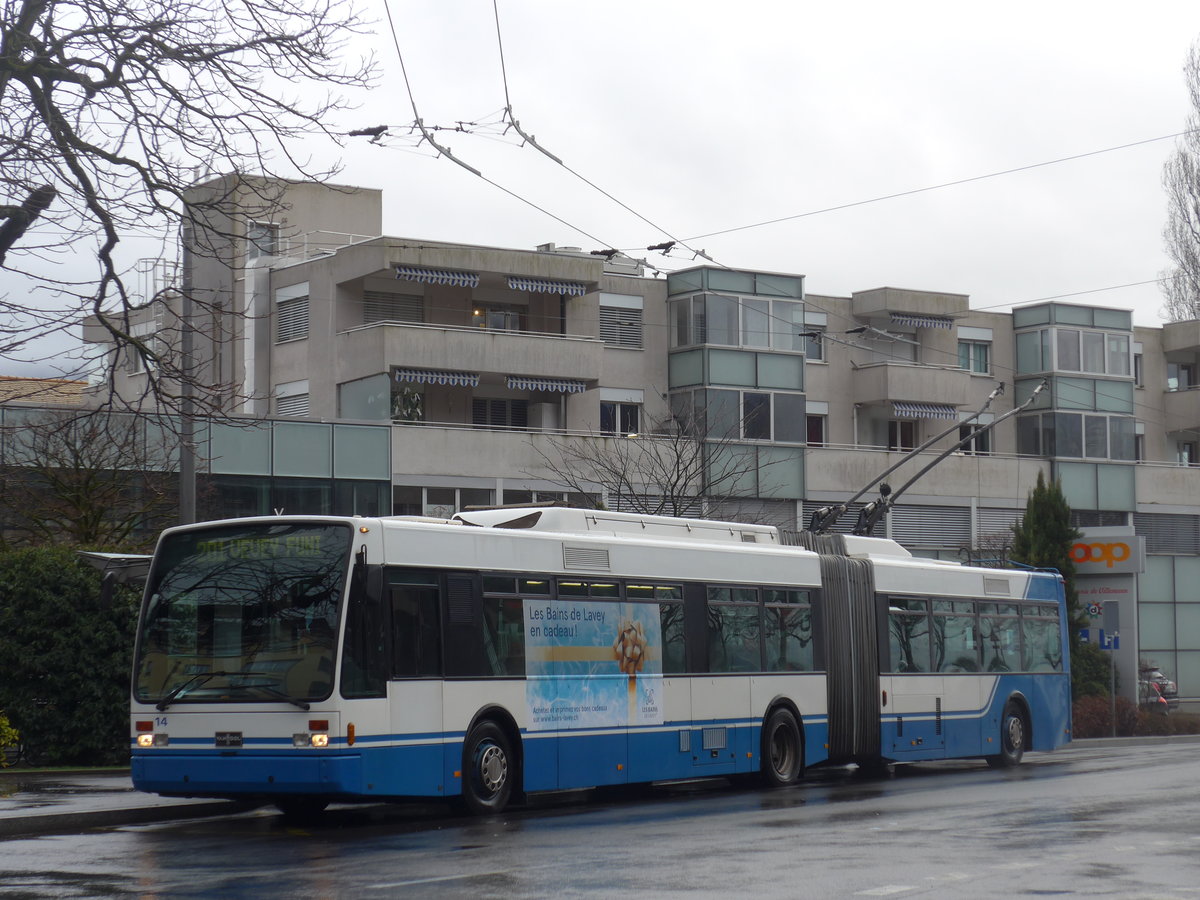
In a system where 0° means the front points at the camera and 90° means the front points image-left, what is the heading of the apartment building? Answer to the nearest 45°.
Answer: approximately 315°

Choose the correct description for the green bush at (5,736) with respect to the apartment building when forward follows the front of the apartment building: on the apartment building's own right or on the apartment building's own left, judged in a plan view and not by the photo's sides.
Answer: on the apartment building's own right

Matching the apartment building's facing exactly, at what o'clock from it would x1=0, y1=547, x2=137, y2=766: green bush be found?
The green bush is roughly at 2 o'clock from the apartment building.

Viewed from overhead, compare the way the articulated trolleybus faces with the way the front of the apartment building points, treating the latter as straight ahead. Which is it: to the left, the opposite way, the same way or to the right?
to the right

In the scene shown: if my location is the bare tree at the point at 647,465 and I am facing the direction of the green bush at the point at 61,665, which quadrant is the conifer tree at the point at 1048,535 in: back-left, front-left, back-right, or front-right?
back-left

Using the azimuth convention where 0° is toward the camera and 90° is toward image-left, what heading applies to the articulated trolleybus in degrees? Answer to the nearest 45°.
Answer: approximately 45°

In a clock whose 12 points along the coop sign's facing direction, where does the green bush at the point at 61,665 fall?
The green bush is roughly at 1 o'clock from the coop sign.

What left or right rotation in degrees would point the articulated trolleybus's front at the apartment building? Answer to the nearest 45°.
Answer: approximately 135° to its right

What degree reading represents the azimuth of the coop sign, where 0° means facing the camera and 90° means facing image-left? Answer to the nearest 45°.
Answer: approximately 0°

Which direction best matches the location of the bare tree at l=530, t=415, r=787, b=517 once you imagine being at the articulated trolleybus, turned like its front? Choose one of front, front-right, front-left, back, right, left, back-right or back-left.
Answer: back-right

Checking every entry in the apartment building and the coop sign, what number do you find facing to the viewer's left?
0

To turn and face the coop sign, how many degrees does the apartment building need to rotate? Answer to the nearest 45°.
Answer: approximately 45° to its left
